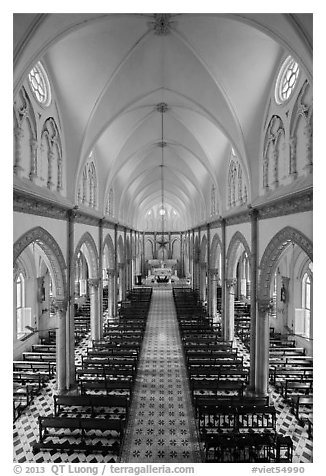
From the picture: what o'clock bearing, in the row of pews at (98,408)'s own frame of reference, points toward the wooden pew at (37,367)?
The wooden pew is roughly at 11 o'clock from the row of pews.

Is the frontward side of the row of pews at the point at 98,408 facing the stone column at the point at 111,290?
yes

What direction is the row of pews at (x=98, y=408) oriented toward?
away from the camera

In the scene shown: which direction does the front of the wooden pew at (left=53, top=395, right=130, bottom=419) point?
away from the camera

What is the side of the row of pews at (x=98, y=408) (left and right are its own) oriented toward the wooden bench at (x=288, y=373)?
right

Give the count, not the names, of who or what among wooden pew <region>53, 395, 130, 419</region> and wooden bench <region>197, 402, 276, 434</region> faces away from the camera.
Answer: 2

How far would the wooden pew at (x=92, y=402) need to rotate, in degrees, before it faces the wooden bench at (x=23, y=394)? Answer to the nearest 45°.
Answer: approximately 45° to its left

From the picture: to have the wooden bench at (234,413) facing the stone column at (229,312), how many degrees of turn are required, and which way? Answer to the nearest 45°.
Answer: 0° — it already faces it

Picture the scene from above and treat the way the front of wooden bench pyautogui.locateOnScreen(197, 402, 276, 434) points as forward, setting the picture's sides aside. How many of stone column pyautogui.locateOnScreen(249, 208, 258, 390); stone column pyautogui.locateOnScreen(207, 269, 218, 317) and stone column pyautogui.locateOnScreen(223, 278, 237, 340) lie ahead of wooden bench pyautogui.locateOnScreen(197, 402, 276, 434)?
3

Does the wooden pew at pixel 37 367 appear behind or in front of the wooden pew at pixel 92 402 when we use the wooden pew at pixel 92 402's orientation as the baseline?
in front

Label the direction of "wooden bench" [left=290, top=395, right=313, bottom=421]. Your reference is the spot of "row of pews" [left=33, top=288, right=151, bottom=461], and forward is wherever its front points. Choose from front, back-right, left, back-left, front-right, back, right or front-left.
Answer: right

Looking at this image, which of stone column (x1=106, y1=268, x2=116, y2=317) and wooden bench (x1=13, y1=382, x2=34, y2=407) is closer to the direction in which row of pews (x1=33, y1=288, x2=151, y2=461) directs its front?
the stone column

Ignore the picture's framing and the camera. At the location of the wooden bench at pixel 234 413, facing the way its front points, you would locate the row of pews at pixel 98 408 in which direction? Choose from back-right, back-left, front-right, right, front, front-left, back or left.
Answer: left

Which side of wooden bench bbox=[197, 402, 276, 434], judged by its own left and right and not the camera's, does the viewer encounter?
back

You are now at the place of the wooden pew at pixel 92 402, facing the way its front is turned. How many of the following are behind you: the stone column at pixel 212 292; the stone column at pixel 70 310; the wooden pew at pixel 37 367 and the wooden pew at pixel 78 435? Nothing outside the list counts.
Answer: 1

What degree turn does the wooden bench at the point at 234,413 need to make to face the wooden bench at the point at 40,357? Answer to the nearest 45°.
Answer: approximately 45° to its left
